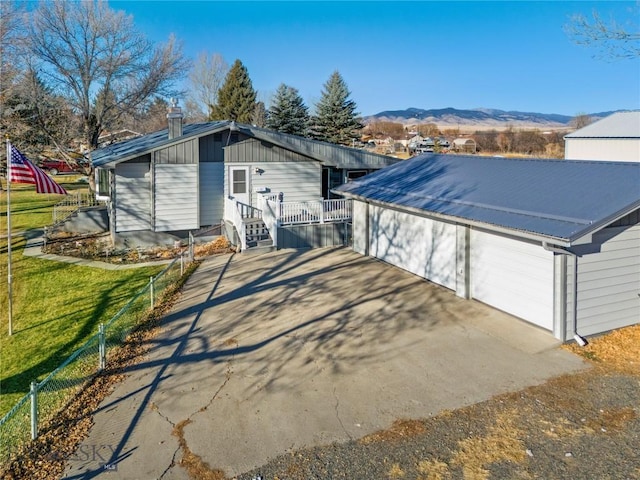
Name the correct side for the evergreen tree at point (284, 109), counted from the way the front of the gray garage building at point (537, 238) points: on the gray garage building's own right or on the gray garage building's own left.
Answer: on the gray garage building's own right

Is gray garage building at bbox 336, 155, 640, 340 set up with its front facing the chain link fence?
yes

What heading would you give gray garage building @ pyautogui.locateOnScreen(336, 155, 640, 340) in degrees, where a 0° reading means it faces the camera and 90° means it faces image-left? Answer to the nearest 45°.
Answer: approximately 45°

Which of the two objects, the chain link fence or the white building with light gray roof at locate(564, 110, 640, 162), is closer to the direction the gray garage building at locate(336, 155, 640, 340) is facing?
the chain link fence

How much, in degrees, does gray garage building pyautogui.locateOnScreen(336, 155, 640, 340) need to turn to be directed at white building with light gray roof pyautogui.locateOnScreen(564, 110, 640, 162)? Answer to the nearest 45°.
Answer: approximately 135° to its right
